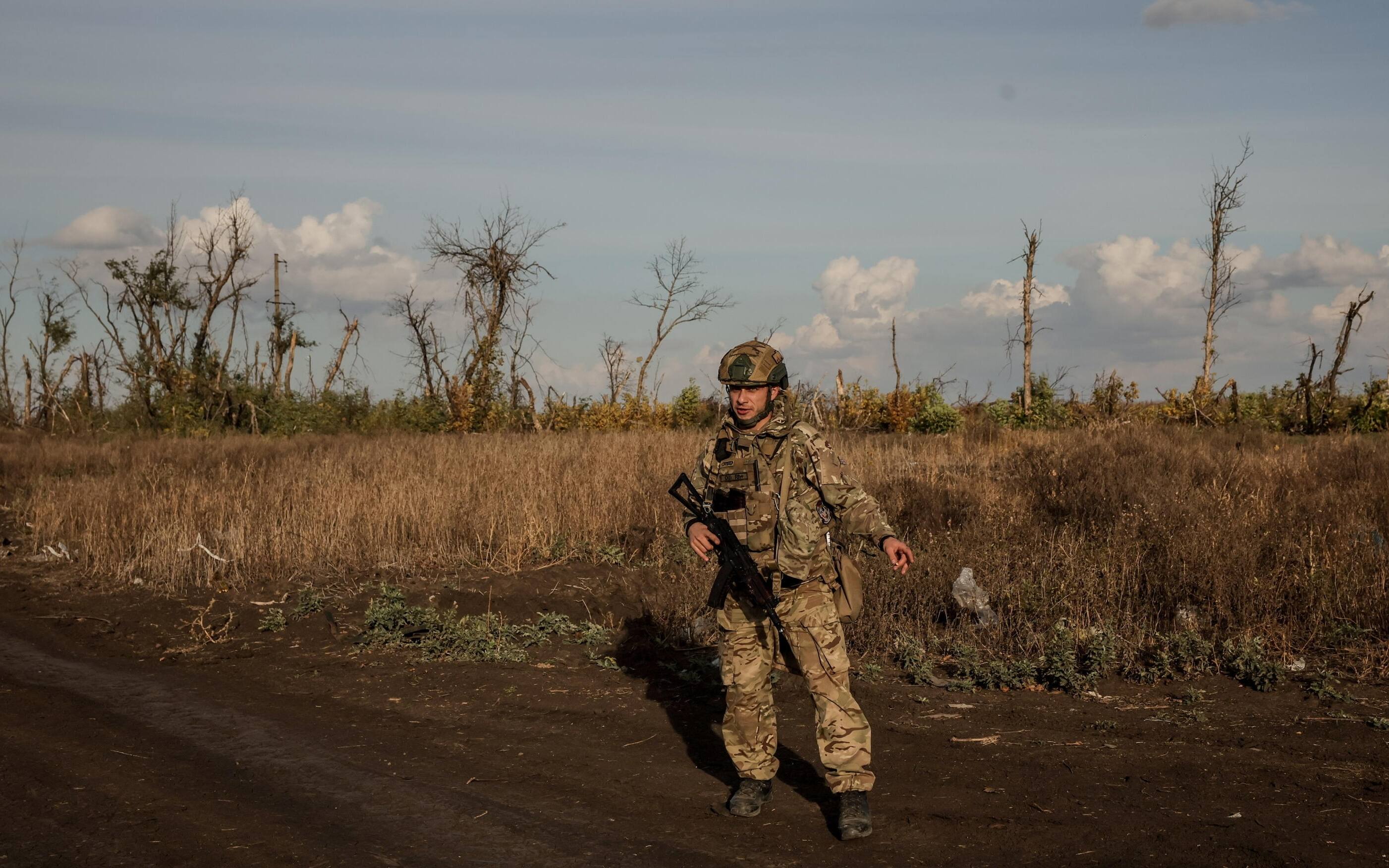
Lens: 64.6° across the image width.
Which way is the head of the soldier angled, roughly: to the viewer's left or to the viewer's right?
to the viewer's left

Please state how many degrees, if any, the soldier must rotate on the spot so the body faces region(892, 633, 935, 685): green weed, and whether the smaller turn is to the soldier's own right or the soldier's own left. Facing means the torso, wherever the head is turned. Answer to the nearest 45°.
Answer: approximately 135° to the soldier's own right

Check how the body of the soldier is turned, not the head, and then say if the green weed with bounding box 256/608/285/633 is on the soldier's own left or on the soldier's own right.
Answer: on the soldier's own right

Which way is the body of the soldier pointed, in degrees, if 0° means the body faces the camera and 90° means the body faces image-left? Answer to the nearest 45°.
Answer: approximately 45°

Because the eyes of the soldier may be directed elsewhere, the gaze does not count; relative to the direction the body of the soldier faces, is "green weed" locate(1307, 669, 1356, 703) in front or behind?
behind

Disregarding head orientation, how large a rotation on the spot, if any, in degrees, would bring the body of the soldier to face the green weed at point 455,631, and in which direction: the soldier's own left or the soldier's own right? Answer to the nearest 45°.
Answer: approximately 90° to the soldier's own right

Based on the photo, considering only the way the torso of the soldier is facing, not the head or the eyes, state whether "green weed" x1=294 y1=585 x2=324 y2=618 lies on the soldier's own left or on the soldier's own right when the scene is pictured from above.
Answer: on the soldier's own right
